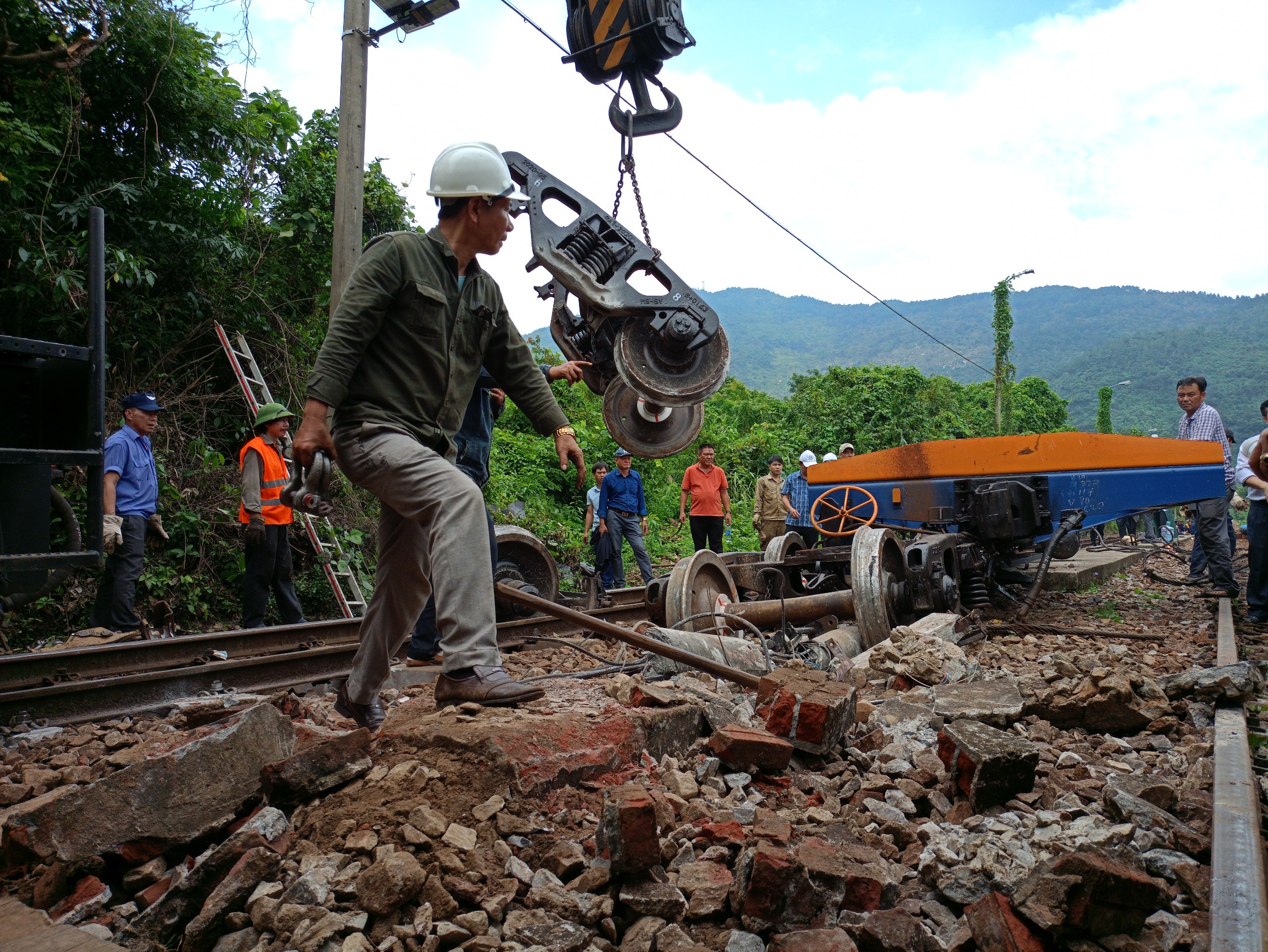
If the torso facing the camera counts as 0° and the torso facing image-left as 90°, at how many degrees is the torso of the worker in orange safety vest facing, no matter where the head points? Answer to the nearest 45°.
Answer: approximately 315°

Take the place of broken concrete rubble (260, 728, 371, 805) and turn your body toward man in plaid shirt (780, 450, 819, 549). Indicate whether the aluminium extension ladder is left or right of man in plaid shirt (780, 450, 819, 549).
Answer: left

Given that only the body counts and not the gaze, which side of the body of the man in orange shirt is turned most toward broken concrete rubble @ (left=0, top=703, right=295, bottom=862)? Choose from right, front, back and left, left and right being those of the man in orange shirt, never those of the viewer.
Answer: front

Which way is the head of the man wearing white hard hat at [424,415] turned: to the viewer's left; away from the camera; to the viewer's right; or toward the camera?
to the viewer's right

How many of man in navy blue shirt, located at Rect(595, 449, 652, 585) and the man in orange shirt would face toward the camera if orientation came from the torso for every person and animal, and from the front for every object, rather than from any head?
2

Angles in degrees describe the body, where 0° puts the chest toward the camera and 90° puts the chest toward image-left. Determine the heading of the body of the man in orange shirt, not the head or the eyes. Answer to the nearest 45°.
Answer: approximately 0°

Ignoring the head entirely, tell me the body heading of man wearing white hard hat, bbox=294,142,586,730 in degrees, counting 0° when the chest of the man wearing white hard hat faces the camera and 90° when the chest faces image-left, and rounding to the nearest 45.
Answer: approximately 315°

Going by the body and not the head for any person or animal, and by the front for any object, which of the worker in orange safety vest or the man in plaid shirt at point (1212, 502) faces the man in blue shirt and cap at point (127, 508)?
the man in plaid shirt

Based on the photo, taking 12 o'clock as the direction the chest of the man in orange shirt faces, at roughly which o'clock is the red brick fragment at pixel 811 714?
The red brick fragment is roughly at 12 o'clock from the man in orange shirt.

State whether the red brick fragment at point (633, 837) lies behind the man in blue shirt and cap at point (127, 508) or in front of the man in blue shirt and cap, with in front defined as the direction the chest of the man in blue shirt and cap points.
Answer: in front
